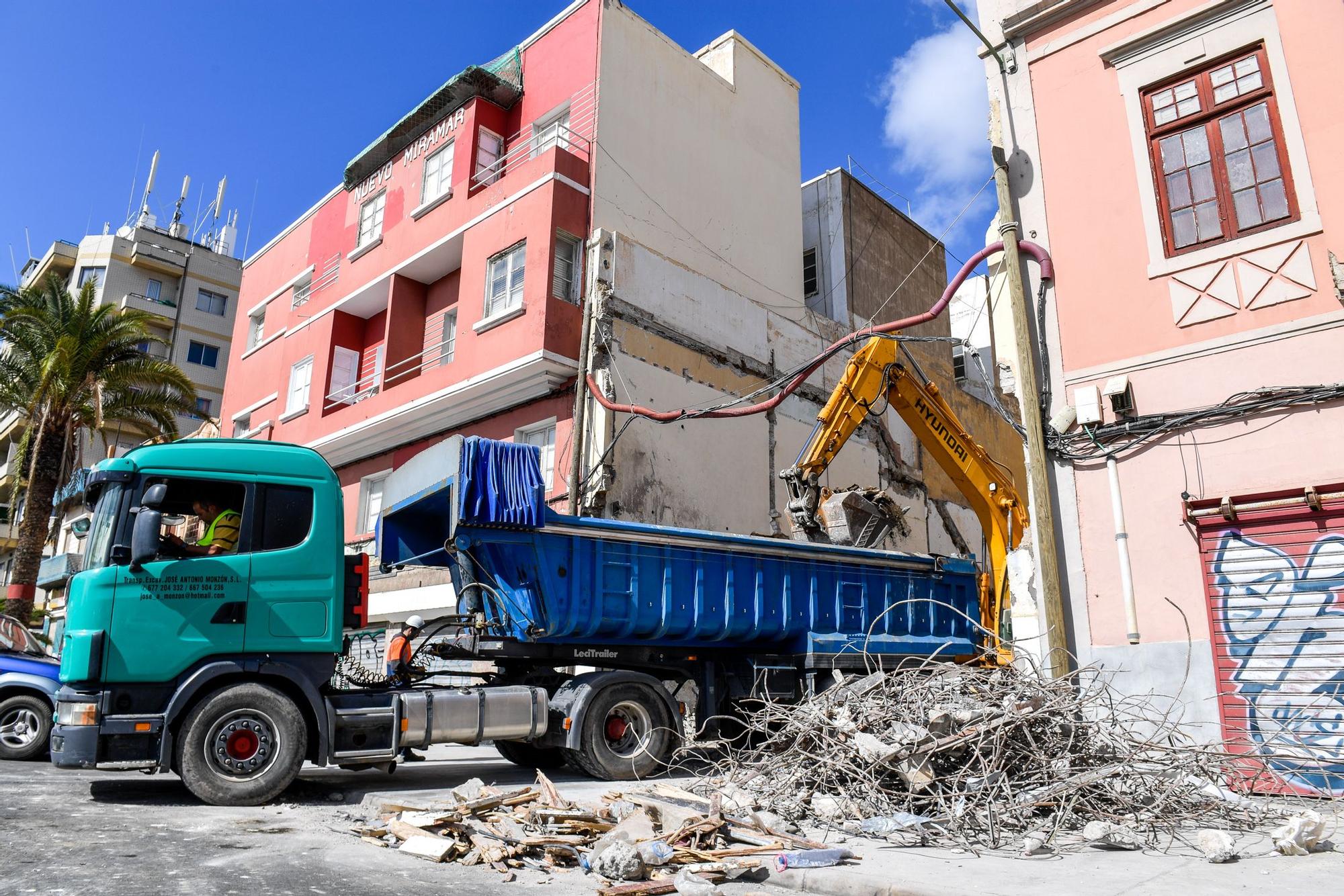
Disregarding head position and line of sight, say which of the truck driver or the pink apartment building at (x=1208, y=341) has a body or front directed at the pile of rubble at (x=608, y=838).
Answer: the pink apartment building

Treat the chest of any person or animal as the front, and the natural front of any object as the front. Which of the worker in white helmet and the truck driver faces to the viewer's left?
the truck driver

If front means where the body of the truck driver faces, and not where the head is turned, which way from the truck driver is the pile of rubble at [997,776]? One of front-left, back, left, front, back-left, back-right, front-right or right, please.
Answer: back-left

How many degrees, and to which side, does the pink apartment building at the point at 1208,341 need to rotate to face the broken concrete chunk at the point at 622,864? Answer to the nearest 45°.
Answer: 0° — it already faces it

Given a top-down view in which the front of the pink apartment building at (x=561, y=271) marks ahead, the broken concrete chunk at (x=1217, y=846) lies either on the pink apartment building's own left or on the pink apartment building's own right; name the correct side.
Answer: on the pink apartment building's own left

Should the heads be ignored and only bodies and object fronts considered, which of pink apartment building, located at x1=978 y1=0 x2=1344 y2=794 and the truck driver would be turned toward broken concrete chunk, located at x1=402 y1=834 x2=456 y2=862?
the pink apartment building

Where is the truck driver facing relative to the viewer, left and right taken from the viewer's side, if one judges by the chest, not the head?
facing to the left of the viewer

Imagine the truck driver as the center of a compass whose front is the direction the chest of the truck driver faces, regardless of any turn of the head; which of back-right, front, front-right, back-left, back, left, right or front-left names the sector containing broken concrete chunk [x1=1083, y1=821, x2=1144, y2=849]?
back-left

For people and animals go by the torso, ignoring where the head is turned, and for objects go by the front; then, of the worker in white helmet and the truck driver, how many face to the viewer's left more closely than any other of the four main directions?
1
